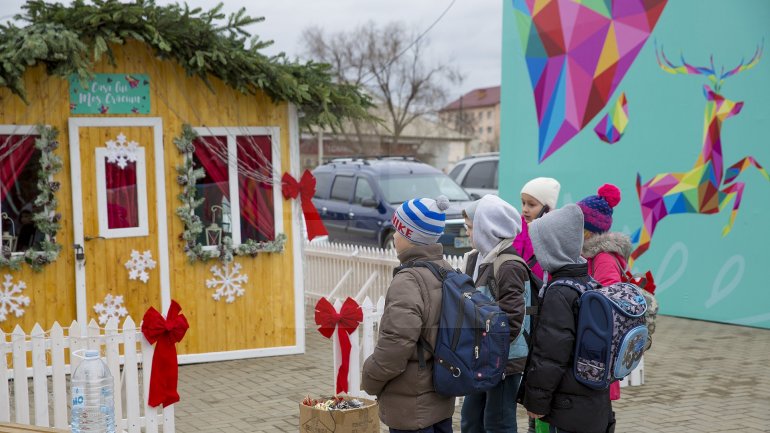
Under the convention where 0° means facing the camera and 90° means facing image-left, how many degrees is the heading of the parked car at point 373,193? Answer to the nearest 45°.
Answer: approximately 315°

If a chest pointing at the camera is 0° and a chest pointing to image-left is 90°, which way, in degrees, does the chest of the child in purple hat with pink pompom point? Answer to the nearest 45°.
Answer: approximately 135°

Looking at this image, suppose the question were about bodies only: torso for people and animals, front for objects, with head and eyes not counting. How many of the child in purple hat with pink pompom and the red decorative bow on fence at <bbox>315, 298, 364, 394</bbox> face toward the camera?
1

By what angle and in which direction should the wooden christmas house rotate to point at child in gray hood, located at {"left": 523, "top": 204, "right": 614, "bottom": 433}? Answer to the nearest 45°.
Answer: approximately 45° to its left

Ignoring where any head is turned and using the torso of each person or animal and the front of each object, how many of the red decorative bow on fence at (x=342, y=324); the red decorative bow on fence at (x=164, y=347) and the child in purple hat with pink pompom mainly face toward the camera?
2

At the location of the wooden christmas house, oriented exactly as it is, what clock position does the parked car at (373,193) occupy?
The parked car is roughly at 7 o'clock from the wooden christmas house.

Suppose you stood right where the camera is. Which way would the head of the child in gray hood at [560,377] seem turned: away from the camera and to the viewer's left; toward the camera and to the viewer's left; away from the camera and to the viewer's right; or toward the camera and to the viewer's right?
away from the camera and to the viewer's left

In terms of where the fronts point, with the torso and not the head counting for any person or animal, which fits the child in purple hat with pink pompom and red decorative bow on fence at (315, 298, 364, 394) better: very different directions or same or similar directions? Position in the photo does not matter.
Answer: very different directions

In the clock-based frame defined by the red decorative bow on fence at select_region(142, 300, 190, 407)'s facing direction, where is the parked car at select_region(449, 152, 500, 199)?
The parked car is roughly at 7 o'clock from the red decorative bow on fence.

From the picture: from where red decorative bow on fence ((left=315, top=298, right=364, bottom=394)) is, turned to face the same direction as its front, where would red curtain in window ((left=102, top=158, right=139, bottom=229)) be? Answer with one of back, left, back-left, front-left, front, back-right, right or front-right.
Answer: back-right

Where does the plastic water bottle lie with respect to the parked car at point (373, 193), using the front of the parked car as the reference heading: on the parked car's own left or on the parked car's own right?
on the parked car's own right
